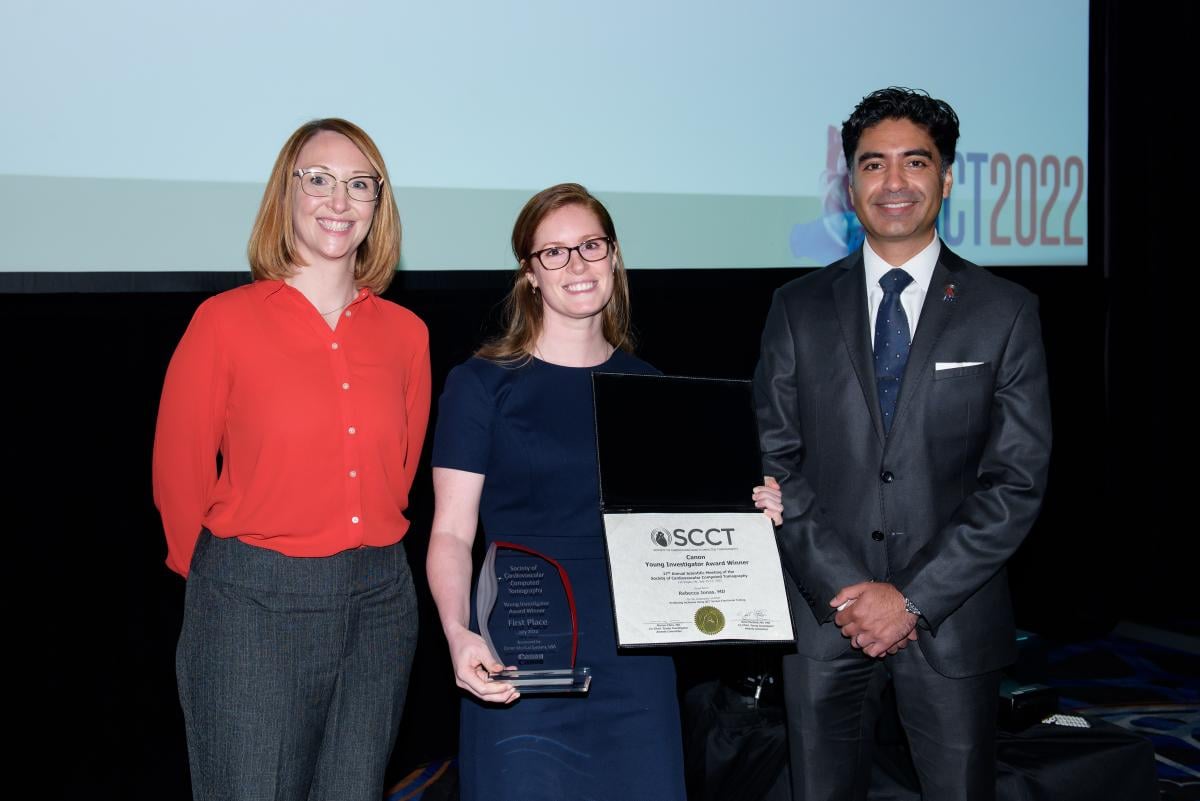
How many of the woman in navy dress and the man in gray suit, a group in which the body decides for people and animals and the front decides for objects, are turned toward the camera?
2

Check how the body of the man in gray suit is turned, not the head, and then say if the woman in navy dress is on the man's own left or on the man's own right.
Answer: on the man's own right

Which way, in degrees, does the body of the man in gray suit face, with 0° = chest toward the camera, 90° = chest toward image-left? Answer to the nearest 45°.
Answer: approximately 0°

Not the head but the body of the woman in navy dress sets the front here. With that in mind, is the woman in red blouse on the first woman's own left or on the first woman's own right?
on the first woman's own right

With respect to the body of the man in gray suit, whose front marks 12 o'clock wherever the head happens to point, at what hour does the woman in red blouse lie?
The woman in red blouse is roughly at 2 o'clock from the man in gray suit.

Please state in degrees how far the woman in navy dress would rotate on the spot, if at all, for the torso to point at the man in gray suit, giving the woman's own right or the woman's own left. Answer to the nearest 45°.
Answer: approximately 90° to the woman's own left
